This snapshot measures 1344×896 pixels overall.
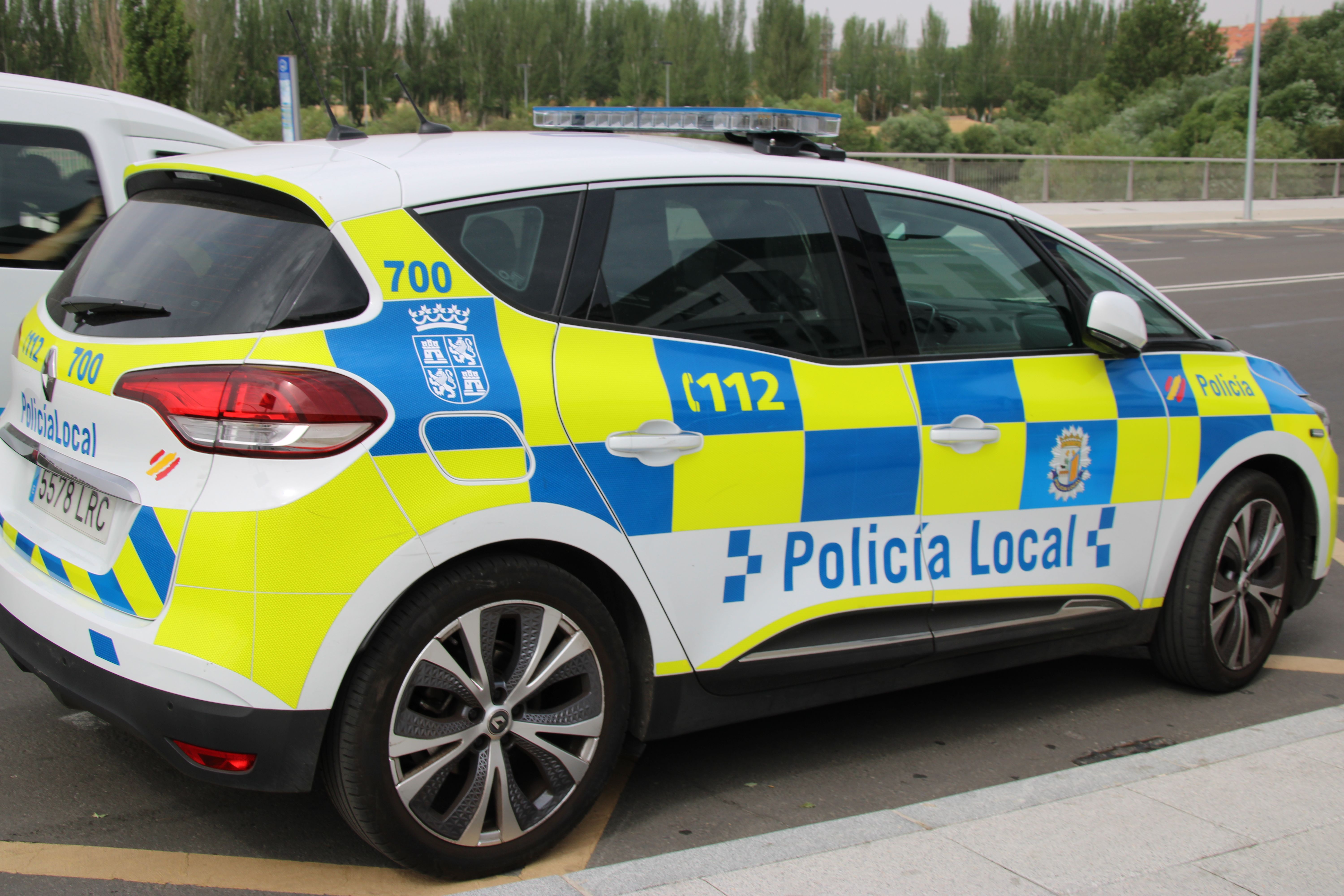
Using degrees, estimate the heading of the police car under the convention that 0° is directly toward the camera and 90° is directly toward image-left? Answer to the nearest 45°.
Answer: approximately 225°

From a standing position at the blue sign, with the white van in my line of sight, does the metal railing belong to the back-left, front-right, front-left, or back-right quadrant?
back-left

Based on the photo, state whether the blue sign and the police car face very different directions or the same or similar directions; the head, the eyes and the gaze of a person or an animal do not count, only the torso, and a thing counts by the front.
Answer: very different directions

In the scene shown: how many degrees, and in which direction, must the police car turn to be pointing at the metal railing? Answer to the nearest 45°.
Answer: approximately 45° to its left

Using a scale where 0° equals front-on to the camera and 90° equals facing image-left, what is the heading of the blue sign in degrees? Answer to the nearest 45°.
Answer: approximately 45°

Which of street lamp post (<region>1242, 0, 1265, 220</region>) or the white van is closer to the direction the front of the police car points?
the street lamp post

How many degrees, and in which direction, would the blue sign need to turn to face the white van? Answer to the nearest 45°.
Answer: approximately 45° to its left

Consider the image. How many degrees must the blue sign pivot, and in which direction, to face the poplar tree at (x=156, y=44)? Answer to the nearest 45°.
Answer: approximately 135° to its right

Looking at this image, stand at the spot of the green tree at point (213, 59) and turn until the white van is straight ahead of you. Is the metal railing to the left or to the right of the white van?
left

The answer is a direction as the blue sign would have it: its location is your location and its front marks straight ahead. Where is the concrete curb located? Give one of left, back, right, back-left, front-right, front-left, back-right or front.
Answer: front-left
